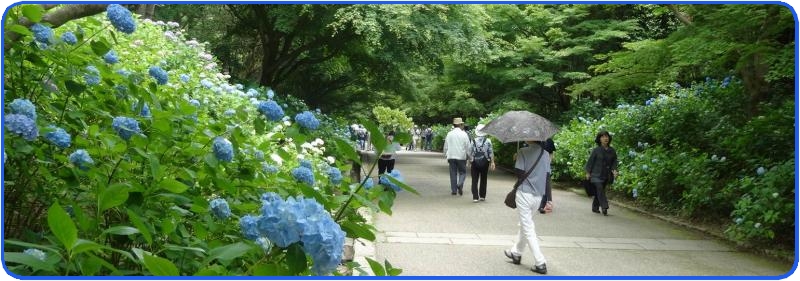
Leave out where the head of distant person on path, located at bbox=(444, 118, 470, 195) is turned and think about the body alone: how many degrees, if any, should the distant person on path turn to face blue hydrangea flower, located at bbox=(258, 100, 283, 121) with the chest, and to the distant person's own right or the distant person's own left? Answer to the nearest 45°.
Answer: approximately 180°

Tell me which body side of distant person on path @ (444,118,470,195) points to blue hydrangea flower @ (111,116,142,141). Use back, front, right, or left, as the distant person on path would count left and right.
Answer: back

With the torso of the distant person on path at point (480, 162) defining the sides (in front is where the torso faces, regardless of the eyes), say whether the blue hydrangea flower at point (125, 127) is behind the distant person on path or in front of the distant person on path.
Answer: behind

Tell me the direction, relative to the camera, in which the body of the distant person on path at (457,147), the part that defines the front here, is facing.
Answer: away from the camera

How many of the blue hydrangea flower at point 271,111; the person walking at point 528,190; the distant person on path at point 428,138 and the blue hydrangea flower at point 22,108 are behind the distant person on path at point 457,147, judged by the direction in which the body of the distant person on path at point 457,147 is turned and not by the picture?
3

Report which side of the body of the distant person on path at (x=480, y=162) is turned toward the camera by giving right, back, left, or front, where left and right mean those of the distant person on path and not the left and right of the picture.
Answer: back

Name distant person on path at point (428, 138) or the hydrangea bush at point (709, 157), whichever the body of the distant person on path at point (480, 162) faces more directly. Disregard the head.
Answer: the distant person on path

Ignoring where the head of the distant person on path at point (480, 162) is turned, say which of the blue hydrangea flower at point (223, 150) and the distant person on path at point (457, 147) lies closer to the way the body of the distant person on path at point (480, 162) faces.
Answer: the distant person on path

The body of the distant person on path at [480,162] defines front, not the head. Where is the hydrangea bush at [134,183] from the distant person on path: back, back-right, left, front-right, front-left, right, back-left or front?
back

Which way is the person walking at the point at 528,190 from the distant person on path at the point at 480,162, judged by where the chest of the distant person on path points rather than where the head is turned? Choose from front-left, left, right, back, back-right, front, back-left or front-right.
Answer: back

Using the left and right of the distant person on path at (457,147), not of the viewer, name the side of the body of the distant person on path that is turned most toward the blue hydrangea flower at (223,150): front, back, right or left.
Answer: back

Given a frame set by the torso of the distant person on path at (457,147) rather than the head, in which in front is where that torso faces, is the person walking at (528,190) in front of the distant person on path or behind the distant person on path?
behind

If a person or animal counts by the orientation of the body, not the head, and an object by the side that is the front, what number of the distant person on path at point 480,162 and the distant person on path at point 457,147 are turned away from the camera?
2

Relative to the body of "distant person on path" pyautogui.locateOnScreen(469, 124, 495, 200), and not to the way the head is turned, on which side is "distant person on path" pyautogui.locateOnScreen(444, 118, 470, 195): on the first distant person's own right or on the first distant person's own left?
on the first distant person's own left

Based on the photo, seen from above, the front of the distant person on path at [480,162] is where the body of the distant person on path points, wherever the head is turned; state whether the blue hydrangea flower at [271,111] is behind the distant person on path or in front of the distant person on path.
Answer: behind
